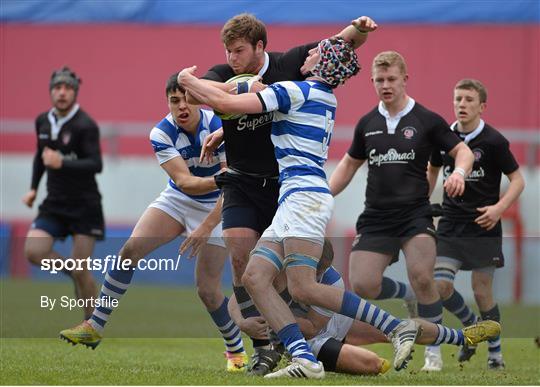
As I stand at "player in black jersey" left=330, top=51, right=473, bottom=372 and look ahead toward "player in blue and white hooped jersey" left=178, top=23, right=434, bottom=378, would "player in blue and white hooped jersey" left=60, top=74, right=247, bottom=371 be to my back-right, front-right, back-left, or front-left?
front-right

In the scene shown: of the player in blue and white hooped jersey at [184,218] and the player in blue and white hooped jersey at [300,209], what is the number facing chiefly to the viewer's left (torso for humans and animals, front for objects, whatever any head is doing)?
1

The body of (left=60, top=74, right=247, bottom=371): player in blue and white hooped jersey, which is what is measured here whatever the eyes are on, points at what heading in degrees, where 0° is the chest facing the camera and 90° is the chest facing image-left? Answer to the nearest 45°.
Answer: approximately 0°

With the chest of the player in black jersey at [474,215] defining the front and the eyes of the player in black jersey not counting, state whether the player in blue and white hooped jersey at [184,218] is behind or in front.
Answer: in front

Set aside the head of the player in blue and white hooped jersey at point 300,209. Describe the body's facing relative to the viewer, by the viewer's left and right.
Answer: facing to the left of the viewer

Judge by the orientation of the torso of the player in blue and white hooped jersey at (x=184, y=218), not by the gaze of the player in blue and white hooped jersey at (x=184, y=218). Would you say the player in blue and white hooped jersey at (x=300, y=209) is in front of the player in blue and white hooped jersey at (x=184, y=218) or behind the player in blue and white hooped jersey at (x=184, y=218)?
in front

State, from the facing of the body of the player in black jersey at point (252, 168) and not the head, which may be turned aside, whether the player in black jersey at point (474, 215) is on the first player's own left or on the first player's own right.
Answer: on the first player's own left

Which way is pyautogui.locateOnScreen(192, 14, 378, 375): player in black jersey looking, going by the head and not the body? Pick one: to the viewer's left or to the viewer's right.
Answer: to the viewer's left

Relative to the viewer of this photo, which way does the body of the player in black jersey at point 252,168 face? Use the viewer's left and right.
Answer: facing the viewer

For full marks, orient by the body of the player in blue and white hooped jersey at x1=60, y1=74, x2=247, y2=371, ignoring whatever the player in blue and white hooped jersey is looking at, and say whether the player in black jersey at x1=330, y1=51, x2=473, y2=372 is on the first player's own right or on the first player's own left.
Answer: on the first player's own left

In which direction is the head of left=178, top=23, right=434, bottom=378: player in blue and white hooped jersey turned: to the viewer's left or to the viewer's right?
to the viewer's left
